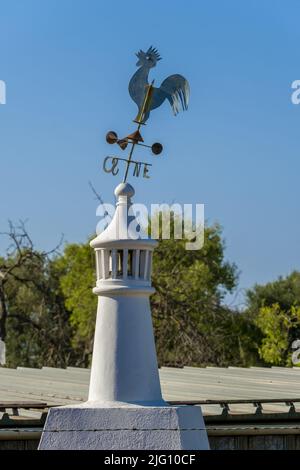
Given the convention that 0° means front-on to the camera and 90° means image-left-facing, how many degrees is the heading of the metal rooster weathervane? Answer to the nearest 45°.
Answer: approximately 90°
